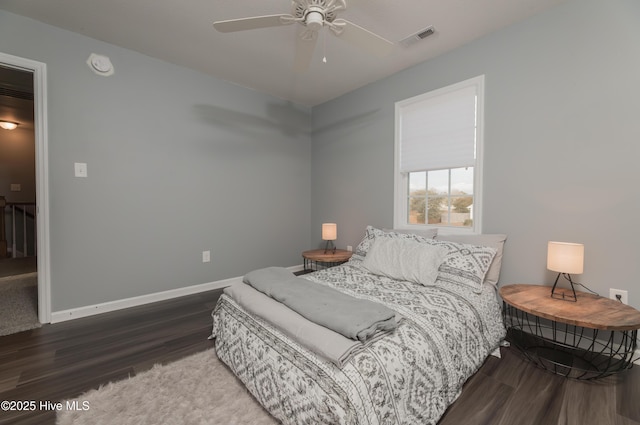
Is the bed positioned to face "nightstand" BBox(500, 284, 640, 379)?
no

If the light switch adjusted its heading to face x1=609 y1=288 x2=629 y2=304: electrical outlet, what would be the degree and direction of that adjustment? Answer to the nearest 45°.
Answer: approximately 45° to its left

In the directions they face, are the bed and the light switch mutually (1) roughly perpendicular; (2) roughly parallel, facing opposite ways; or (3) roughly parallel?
roughly perpendicular

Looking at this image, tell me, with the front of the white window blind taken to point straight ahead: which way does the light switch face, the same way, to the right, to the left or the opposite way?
to the left

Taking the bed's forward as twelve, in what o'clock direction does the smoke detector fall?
The smoke detector is roughly at 2 o'clock from the bed.

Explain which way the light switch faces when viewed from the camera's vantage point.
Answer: facing the viewer

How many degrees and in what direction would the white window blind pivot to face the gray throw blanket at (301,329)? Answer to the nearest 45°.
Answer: approximately 45° to its left

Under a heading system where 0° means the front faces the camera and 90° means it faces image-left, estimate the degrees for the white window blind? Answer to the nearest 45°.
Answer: approximately 45°

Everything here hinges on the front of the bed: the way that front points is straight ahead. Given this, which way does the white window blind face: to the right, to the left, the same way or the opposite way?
the same way

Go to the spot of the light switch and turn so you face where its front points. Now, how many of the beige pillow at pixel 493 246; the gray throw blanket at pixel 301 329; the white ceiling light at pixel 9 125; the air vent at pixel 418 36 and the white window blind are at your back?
1

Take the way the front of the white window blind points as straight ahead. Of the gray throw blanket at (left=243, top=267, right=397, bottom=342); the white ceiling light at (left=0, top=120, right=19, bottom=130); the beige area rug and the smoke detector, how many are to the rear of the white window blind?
0

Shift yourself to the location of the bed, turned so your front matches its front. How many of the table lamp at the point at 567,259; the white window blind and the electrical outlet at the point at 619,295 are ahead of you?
0

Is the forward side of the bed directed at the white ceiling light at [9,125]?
no

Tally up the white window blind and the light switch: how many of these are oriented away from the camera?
0

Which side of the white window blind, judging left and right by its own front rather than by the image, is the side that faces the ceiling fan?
front

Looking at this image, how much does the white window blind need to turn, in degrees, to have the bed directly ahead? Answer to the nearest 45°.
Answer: approximately 45° to its left

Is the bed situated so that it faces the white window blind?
no

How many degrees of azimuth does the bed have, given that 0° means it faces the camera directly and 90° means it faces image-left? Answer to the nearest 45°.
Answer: approximately 45°
